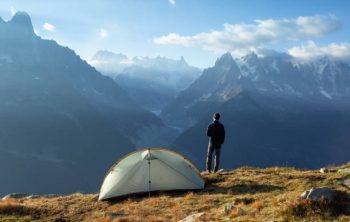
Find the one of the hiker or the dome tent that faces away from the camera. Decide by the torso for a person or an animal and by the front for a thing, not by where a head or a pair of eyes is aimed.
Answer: the hiker

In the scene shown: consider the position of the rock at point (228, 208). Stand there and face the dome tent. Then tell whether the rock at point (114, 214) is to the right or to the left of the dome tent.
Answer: left

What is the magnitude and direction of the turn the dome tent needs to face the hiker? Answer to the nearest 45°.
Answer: approximately 135° to its left

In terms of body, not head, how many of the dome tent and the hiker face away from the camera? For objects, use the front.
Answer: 1

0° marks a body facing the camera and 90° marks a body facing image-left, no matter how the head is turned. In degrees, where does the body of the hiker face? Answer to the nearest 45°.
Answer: approximately 180°

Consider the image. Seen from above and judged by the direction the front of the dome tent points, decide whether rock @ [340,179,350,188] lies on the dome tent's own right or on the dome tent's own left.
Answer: on the dome tent's own left

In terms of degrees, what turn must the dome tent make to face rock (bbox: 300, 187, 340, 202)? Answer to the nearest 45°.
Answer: approximately 45° to its left

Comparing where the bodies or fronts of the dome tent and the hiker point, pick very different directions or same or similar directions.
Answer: very different directions

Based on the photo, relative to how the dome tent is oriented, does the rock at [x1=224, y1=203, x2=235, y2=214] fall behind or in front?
in front

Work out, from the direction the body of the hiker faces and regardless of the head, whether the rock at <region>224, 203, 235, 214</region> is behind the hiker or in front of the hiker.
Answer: behind

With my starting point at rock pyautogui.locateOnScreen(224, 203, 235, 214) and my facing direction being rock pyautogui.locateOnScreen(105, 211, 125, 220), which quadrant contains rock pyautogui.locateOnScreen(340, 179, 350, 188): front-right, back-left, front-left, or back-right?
back-right
